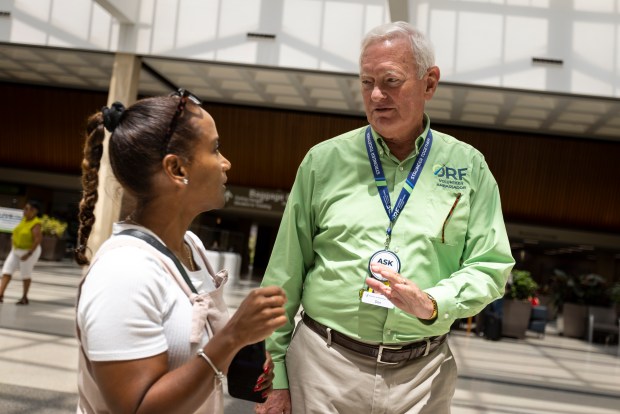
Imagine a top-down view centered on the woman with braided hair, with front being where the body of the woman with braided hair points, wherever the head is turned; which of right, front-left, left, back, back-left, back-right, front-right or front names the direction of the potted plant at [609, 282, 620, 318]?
front-left

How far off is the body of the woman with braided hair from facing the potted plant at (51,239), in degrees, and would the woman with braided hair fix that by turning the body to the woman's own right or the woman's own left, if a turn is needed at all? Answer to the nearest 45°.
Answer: approximately 90° to the woman's own left

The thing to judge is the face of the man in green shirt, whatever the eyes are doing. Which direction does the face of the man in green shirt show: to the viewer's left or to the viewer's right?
to the viewer's left

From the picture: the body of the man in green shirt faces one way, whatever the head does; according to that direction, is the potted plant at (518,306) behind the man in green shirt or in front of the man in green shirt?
behind

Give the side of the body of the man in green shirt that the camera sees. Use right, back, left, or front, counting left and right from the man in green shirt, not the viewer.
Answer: front

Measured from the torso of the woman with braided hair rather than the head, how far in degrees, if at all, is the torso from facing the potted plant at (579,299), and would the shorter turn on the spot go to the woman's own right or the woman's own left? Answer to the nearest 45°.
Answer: approximately 45° to the woman's own left

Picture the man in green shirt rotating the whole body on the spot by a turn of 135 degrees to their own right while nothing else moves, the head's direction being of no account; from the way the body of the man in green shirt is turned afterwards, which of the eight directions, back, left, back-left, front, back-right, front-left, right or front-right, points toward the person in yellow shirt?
front

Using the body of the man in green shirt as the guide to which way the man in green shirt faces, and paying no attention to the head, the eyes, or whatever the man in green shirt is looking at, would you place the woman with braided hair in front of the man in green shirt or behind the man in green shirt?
in front

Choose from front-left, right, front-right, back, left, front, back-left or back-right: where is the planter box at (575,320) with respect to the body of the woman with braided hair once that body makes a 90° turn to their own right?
back-left

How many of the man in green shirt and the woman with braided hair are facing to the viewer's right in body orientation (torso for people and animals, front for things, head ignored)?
1

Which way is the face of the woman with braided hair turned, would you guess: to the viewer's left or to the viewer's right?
to the viewer's right

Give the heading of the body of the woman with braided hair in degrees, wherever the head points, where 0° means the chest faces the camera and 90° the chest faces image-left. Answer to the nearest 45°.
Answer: approximately 270°

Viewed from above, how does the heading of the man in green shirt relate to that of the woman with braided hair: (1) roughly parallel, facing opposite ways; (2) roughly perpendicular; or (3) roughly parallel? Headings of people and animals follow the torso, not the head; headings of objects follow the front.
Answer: roughly perpendicular
